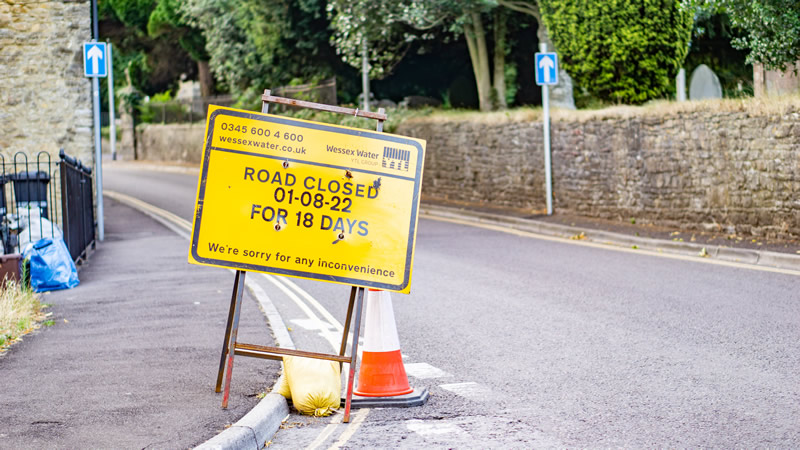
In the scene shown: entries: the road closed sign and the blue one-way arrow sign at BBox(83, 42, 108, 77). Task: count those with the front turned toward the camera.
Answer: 2

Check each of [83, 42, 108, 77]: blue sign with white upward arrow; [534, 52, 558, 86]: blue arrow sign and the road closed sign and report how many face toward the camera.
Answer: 3

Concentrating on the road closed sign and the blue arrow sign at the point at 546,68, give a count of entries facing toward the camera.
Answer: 2

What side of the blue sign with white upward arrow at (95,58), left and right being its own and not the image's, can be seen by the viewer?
front

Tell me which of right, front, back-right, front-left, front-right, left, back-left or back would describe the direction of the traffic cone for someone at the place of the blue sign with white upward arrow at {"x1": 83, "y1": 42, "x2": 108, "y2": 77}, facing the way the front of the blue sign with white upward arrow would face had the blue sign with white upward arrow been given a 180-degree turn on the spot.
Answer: back

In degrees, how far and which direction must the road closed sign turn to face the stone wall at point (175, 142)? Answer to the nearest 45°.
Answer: approximately 180°

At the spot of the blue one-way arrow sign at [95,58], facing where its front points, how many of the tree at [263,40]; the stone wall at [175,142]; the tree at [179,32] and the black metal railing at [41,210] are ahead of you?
1

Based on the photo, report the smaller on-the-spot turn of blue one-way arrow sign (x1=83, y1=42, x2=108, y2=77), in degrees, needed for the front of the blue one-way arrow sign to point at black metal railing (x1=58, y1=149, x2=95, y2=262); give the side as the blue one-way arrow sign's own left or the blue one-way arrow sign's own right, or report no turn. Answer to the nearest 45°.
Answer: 0° — it already faces it

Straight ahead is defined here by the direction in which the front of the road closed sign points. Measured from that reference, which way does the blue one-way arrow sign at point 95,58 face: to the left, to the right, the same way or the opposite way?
the same way

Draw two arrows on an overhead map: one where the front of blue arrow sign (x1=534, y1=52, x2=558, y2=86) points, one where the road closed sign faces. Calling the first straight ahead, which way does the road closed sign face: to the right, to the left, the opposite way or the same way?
the same way

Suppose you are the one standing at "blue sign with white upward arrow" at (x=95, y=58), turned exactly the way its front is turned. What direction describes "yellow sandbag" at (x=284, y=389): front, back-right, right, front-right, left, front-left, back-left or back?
front

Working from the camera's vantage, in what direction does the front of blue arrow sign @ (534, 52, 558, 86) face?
facing the viewer

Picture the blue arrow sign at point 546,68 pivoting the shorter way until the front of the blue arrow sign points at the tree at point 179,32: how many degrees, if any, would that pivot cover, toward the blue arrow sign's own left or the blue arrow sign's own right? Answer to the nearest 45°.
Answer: approximately 135° to the blue arrow sign's own right

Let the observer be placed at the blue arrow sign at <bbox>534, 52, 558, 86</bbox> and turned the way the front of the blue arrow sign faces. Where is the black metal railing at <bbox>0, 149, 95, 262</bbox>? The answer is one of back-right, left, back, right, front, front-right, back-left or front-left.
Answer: front-right
